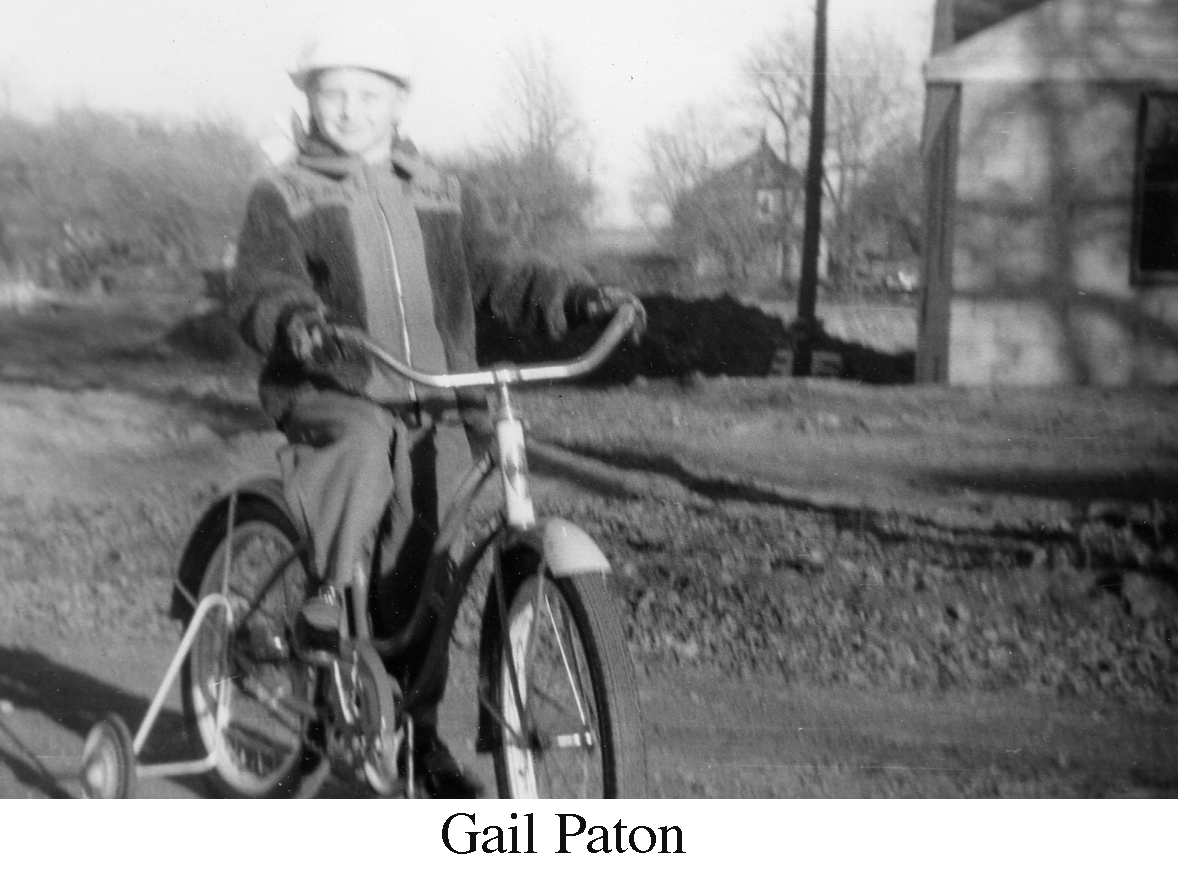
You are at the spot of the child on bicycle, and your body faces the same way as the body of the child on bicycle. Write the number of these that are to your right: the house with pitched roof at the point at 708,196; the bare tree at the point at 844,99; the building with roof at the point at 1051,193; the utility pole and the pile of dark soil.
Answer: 0

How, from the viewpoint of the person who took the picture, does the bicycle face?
facing the viewer and to the right of the viewer

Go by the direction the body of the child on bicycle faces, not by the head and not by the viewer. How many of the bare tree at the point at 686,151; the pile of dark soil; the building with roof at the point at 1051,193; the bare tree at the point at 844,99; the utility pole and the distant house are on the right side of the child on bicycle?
0

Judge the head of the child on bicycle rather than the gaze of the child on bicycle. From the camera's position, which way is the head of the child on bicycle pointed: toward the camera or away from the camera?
toward the camera
